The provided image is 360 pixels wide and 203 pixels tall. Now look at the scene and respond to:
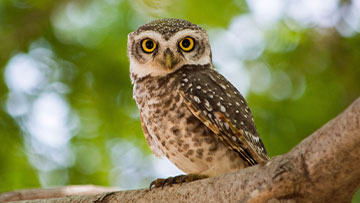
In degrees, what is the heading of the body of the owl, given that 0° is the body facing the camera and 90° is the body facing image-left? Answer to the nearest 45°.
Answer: approximately 45°
